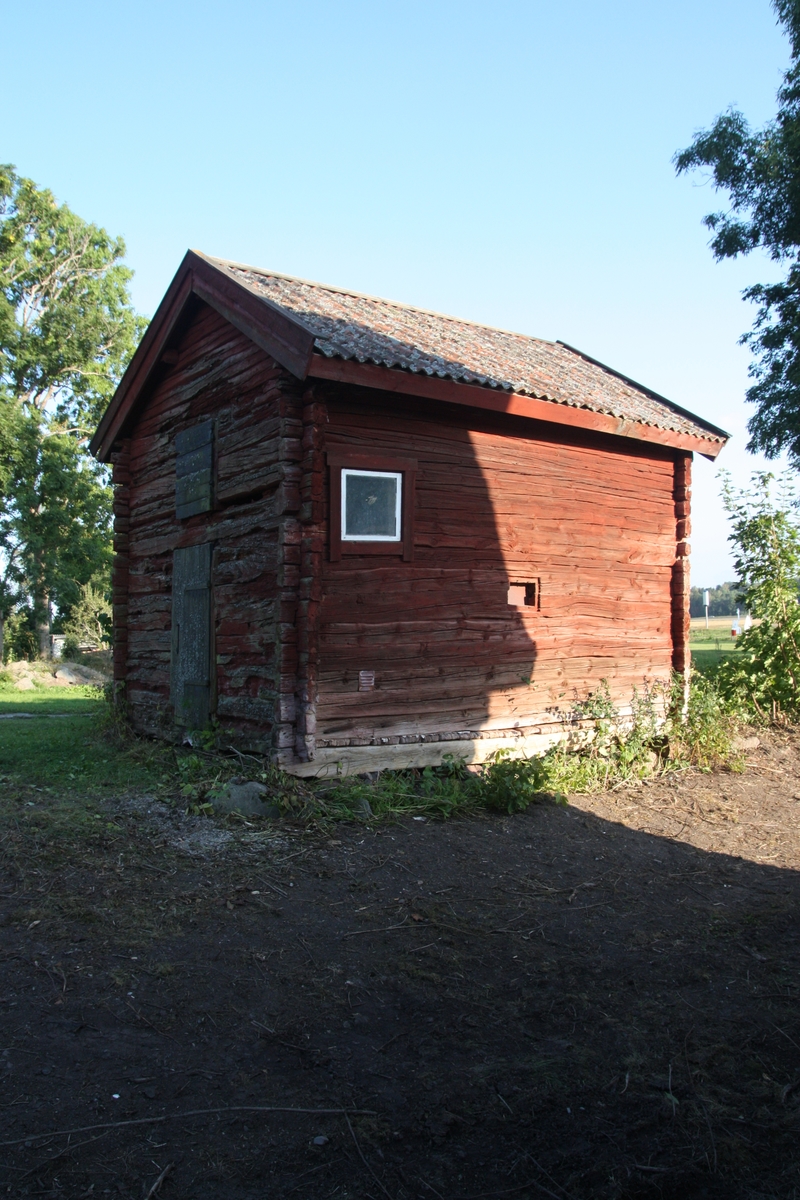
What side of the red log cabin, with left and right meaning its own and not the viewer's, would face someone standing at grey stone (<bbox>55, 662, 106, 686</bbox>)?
right

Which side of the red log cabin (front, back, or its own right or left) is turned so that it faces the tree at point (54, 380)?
right

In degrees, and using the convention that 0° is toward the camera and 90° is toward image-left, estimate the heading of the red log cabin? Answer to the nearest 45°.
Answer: approximately 45°

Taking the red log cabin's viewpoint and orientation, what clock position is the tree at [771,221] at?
The tree is roughly at 6 o'clock from the red log cabin.

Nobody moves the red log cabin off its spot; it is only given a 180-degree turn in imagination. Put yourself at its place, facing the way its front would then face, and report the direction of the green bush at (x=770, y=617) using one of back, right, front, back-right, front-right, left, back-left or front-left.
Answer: front
